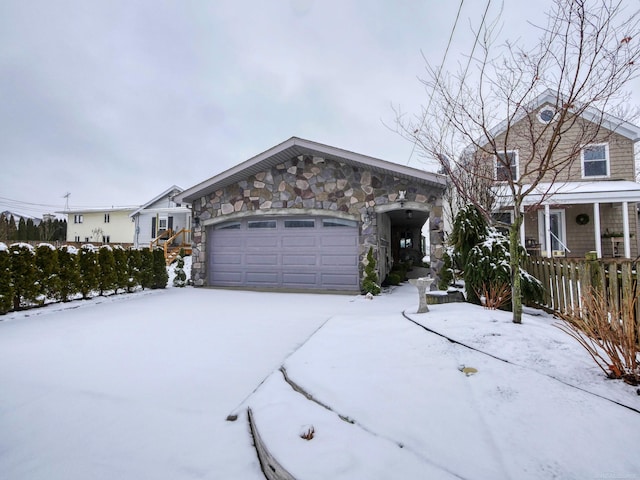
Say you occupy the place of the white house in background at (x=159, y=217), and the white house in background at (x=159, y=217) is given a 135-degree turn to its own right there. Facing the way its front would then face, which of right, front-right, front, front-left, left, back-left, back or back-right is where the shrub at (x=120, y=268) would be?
back-left

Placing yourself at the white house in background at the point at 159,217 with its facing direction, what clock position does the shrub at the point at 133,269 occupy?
The shrub is roughly at 12 o'clock from the white house in background.

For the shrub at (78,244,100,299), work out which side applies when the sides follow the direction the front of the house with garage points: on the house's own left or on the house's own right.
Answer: on the house's own right

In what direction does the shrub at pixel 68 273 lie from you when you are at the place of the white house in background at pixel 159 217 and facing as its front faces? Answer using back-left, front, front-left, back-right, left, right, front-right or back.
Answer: front

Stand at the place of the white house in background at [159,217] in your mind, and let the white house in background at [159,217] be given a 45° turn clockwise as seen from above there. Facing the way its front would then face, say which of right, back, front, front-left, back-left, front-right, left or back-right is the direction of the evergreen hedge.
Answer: front-left

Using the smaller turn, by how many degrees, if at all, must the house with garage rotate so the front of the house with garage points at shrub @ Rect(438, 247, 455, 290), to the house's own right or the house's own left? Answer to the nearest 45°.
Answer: approximately 45° to the house's own left

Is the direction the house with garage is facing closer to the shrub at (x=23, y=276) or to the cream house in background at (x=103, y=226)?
the shrub

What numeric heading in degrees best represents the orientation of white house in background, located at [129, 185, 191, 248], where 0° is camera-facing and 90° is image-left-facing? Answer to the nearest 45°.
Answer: approximately 0°

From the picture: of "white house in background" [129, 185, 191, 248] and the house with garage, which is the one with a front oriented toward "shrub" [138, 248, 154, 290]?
the white house in background

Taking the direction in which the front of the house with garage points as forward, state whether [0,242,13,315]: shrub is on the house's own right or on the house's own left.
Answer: on the house's own right

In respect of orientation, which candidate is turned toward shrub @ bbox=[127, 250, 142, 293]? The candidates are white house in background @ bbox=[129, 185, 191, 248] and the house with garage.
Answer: the white house in background

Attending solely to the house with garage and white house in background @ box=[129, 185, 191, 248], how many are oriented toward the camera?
2

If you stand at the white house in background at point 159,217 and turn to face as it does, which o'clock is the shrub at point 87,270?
The shrub is roughly at 12 o'clock from the white house in background.

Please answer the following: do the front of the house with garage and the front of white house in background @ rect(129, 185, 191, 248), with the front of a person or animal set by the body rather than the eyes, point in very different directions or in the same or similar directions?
same or similar directions

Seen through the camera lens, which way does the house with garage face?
facing the viewer

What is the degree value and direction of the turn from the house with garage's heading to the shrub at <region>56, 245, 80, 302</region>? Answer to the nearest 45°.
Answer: approximately 90° to its right

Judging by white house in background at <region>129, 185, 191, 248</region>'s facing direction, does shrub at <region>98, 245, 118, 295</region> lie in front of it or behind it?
in front

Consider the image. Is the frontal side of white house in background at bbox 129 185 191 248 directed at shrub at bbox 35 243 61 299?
yes
